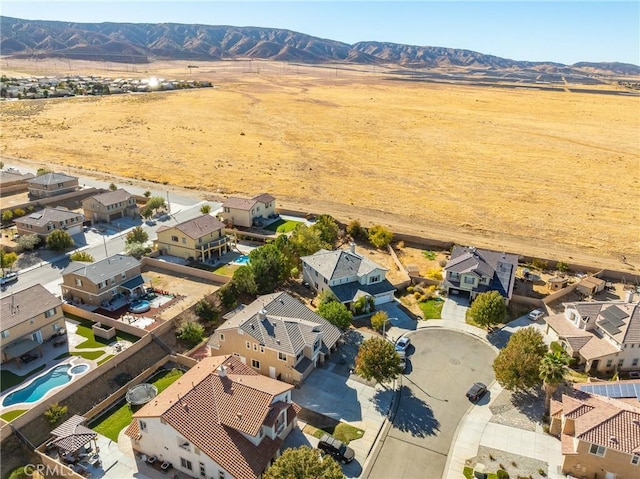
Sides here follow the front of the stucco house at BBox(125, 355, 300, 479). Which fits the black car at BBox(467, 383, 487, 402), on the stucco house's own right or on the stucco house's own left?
on the stucco house's own left

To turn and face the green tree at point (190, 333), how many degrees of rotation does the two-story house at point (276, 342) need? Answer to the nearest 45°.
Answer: approximately 180°

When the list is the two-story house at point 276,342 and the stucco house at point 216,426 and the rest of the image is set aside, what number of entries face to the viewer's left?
0

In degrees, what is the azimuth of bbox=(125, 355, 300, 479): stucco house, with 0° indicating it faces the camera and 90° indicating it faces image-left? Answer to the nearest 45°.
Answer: approximately 315°

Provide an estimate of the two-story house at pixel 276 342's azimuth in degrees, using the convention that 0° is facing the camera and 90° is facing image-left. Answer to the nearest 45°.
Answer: approximately 315°

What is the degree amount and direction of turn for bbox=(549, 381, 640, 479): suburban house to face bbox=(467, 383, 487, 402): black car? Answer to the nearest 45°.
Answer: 0° — it already faces it

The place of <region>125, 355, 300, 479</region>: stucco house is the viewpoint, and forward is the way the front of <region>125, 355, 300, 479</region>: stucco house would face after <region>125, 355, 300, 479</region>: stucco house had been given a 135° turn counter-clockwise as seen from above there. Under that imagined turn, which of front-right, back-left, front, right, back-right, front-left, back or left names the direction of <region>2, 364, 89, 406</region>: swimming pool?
front-left

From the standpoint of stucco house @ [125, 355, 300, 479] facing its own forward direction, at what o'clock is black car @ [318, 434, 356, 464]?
The black car is roughly at 11 o'clock from the stucco house.

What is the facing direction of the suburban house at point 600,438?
to the viewer's left

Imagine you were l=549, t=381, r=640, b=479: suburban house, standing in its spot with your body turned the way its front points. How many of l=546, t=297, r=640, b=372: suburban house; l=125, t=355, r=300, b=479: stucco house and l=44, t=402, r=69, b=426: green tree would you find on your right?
1

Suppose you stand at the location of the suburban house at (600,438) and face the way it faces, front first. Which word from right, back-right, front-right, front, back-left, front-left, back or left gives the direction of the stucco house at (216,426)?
front-left

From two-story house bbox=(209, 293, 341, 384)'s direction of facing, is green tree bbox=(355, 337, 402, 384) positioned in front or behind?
in front

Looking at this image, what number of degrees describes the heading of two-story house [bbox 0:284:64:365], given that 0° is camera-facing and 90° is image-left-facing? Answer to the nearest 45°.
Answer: approximately 135°

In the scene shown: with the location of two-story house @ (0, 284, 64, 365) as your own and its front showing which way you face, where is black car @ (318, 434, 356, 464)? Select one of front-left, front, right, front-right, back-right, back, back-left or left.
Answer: back

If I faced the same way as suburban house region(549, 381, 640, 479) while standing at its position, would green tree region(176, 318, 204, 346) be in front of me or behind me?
in front

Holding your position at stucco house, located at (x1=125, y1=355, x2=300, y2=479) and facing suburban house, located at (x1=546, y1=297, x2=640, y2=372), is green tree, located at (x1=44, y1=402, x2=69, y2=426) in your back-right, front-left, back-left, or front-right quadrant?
back-left
